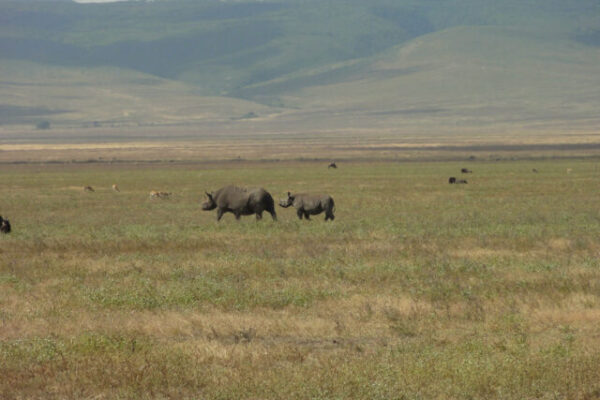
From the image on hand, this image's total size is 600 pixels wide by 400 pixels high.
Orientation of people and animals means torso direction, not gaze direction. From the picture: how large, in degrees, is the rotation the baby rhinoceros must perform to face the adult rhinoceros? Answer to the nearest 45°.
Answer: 0° — it already faces it

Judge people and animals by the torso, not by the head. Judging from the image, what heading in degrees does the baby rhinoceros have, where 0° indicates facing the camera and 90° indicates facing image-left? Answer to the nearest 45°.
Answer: approximately 90°

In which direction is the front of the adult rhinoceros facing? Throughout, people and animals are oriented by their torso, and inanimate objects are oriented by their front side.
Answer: to the viewer's left

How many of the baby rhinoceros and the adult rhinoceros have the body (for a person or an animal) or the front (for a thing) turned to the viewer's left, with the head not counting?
2

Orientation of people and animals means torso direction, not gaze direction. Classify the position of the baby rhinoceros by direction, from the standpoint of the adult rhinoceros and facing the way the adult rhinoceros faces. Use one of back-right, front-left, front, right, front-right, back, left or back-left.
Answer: back
